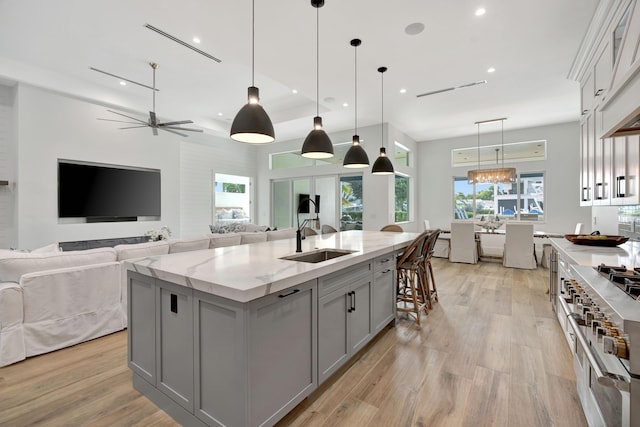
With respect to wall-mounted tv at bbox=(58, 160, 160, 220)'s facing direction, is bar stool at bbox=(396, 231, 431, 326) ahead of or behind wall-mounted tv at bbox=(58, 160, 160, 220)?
ahead

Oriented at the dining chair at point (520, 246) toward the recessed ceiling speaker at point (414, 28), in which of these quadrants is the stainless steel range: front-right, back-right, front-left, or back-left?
front-left

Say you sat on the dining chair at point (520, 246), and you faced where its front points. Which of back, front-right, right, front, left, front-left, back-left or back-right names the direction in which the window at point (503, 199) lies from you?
front

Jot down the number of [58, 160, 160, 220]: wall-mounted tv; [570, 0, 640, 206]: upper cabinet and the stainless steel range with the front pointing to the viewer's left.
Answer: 2

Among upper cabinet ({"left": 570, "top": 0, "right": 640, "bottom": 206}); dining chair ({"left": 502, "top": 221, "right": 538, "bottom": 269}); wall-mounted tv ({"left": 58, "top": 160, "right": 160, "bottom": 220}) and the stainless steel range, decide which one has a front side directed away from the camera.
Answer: the dining chair

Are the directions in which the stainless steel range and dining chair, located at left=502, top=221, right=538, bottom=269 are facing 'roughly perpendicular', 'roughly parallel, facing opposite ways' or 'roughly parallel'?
roughly perpendicular

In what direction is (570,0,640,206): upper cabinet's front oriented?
to the viewer's left

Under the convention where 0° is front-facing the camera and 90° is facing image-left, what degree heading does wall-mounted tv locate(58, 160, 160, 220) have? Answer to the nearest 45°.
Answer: approximately 315°

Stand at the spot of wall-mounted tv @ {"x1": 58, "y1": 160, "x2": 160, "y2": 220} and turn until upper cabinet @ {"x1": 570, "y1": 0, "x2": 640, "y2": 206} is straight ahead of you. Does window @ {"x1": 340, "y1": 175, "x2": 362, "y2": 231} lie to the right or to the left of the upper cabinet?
left

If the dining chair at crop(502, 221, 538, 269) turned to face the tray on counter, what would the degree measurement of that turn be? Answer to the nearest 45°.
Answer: approximately 180°

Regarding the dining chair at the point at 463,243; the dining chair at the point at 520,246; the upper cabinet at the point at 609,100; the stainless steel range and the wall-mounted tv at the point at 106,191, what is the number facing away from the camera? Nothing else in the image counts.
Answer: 2

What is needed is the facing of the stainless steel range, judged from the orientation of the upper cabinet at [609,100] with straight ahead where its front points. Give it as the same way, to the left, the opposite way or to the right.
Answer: the same way

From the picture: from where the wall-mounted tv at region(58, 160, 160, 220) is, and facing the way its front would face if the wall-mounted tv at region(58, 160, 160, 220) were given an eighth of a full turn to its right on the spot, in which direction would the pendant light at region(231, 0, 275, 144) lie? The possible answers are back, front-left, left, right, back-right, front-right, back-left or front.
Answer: front

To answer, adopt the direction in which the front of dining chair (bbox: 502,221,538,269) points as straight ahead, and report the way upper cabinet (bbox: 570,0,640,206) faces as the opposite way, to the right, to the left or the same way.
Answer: to the left

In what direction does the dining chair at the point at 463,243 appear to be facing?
away from the camera

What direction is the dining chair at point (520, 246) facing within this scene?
away from the camera

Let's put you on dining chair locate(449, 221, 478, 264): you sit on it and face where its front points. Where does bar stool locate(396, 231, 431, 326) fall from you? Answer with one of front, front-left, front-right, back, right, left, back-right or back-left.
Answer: back

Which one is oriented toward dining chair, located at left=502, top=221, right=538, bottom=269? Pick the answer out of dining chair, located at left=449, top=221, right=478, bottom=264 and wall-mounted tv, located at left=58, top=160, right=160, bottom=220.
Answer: the wall-mounted tv

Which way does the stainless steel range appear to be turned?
to the viewer's left

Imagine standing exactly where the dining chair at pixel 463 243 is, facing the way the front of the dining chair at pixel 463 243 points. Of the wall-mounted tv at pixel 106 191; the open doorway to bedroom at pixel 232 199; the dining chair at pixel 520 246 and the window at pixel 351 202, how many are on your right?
1

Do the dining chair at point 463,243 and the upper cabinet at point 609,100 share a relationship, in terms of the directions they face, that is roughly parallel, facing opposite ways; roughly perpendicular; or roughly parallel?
roughly perpendicular
